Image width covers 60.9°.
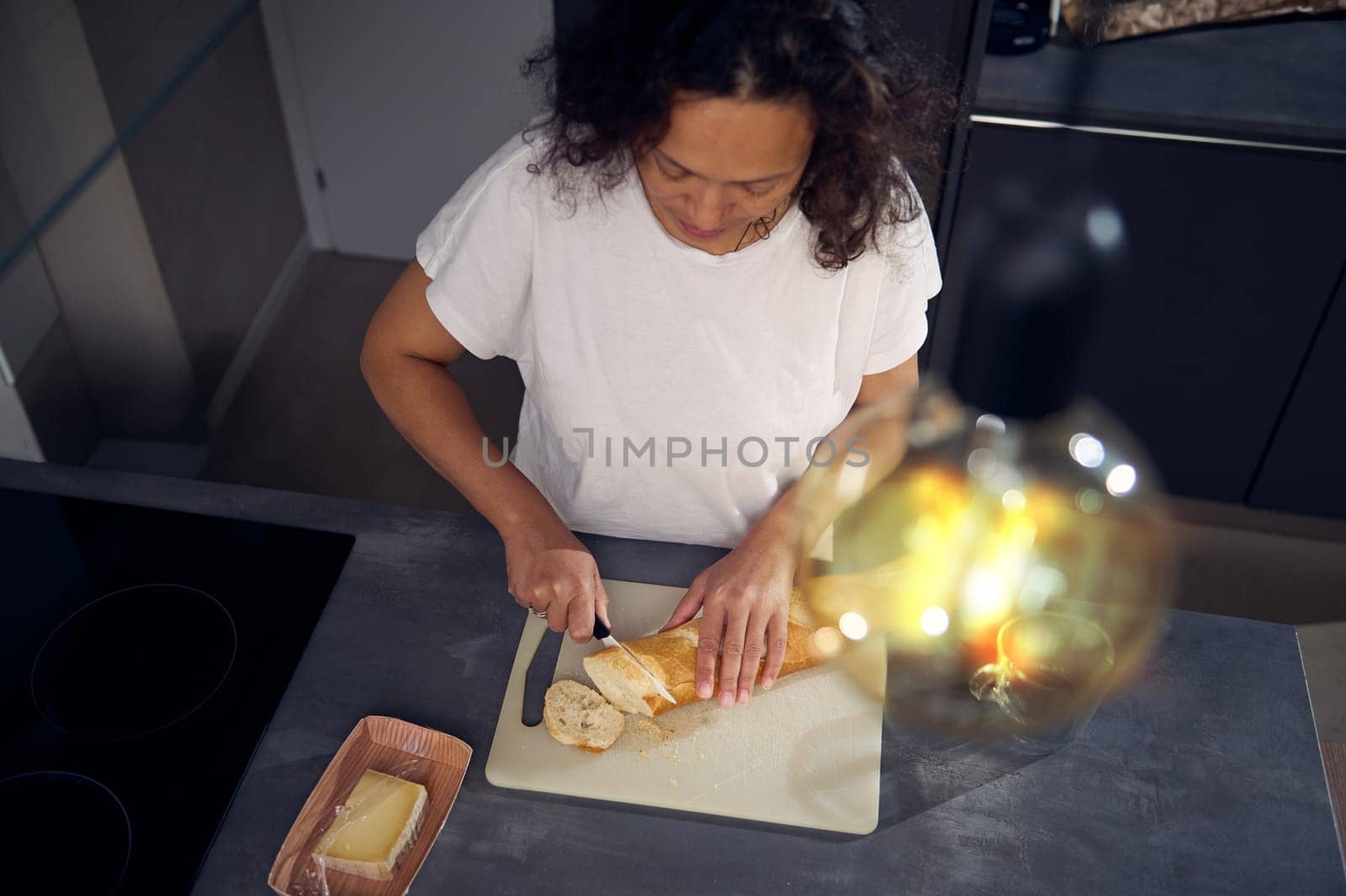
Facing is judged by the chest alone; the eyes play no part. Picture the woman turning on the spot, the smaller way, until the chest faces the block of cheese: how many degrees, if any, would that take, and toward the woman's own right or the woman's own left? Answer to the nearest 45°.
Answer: approximately 45° to the woman's own right

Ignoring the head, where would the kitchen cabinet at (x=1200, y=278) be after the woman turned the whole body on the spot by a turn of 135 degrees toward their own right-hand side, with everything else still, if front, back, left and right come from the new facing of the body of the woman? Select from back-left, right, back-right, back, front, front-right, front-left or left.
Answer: right

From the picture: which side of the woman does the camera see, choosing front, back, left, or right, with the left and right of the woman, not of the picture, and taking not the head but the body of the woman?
front

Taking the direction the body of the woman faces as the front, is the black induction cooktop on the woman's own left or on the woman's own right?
on the woman's own right

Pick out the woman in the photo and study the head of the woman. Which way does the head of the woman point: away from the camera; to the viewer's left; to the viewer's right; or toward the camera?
toward the camera
